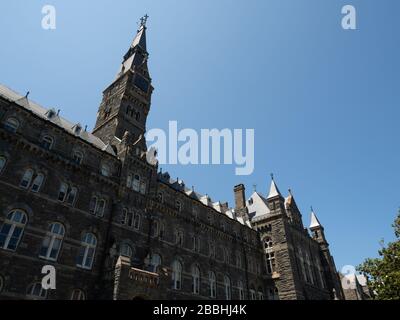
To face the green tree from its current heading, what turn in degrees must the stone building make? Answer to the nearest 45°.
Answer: approximately 45° to its left

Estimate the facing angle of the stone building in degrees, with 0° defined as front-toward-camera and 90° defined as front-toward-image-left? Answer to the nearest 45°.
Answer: approximately 315°
